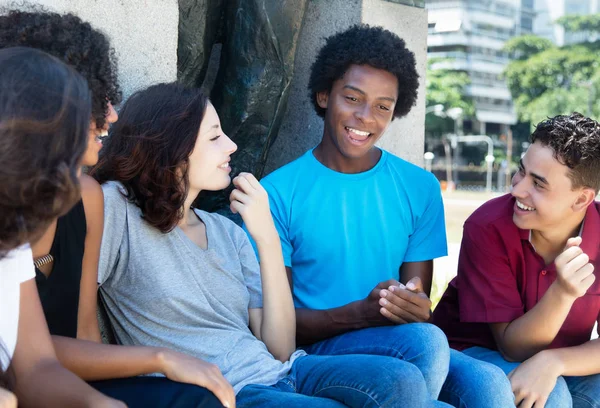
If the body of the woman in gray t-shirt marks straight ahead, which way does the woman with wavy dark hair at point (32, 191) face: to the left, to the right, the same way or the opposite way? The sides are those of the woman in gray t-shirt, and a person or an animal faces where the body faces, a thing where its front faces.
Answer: to the left

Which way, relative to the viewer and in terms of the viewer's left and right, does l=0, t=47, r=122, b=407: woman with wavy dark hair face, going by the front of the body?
facing away from the viewer and to the right of the viewer

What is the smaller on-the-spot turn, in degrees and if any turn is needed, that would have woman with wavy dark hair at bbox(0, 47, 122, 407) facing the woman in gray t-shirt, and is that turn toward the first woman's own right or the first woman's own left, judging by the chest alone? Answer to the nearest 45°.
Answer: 0° — they already face them

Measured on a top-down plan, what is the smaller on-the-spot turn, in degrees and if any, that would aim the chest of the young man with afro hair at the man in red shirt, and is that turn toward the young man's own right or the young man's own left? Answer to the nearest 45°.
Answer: approximately 45° to the young man's own left

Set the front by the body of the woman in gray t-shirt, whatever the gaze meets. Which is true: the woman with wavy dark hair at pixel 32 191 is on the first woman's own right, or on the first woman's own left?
on the first woman's own right

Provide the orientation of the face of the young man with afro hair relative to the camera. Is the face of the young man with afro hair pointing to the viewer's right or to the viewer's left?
to the viewer's left

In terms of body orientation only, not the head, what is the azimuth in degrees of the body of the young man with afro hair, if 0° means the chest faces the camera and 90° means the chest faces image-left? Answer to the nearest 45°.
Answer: approximately 315°

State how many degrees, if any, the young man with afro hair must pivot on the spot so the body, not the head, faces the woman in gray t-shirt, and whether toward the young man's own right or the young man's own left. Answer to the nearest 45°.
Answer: approximately 90° to the young man's own right

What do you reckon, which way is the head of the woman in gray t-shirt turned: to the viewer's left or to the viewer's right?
to the viewer's right
